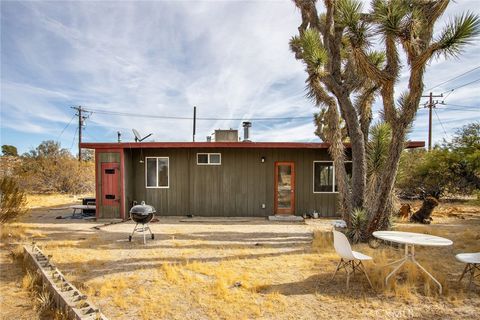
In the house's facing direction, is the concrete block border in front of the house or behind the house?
in front

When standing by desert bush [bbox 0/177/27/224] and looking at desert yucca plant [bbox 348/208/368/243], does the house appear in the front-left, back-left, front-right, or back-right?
front-left

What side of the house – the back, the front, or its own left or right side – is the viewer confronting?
front

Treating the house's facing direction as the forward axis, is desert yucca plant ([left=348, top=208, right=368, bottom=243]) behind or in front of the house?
in front

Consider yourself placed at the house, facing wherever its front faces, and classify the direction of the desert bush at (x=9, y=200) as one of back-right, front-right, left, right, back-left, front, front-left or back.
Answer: front-right

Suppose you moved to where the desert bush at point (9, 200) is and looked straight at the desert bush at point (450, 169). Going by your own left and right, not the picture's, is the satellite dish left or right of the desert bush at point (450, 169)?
left

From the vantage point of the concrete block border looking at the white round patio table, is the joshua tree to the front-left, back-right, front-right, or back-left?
front-left

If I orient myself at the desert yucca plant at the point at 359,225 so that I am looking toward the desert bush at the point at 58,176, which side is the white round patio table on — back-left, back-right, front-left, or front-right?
back-left

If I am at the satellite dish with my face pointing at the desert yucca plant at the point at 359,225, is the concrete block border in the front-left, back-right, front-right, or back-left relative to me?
front-right
